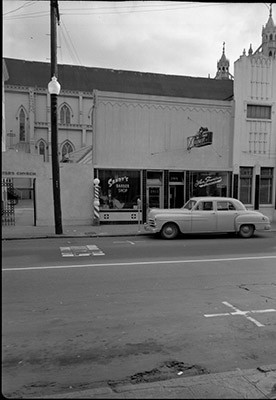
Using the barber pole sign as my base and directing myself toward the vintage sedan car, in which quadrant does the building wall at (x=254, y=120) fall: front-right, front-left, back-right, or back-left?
front-left

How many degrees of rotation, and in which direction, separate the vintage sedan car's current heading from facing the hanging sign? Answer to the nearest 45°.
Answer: approximately 90° to its right

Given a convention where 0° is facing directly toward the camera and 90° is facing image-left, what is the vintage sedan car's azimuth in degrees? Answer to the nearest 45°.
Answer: approximately 90°

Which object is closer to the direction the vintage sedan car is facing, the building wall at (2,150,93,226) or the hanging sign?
the building wall

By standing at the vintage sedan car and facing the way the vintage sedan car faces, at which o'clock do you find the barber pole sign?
The barber pole sign is roughly at 1 o'clock from the vintage sedan car.

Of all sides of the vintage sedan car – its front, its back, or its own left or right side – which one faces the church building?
right

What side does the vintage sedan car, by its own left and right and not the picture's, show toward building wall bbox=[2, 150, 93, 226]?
front
